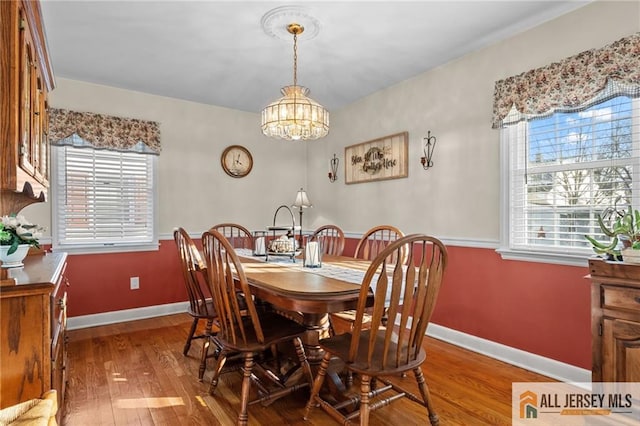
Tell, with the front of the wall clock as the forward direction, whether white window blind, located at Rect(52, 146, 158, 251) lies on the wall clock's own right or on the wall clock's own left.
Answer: on the wall clock's own right

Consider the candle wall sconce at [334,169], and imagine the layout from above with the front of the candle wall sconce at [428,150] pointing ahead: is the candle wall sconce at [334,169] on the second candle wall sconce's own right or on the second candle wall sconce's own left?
on the second candle wall sconce's own right

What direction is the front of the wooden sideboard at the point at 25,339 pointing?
to the viewer's right

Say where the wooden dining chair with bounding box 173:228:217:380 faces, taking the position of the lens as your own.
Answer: facing away from the viewer and to the right of the viewer

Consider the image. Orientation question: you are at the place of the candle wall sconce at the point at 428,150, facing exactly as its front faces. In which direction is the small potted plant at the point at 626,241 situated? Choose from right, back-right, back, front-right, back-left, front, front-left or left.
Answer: left

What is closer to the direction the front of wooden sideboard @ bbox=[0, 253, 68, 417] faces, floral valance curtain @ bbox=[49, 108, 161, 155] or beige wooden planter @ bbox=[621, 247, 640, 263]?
the beige wooden planter

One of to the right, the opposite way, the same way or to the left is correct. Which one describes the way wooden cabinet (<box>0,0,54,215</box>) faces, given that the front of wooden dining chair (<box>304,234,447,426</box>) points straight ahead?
to the right

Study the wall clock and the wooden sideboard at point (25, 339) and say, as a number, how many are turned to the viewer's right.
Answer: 1

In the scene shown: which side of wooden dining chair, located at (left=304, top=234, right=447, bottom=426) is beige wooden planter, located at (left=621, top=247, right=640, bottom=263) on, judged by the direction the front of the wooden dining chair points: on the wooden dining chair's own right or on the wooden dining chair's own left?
on the wooden dining chair's own right

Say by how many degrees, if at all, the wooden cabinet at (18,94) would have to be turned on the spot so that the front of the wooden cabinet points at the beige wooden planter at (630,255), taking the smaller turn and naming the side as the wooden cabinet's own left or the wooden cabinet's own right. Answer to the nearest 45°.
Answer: approximately 45° to the wooden cabinet's own right

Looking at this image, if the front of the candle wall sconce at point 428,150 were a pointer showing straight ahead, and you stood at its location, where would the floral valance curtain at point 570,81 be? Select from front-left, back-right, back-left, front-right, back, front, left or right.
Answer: left

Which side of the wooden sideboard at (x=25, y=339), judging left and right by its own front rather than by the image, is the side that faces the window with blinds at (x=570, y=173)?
front

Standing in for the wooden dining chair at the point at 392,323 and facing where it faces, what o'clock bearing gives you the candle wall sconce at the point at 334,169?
The candle wall sconce is roughly at 1 o'clock from the wooden dining chair.

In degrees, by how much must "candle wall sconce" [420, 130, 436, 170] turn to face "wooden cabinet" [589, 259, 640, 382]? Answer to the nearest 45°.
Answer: approximately 90° to its left

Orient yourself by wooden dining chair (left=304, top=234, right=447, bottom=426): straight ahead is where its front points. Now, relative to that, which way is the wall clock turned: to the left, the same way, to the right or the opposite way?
the opposite way

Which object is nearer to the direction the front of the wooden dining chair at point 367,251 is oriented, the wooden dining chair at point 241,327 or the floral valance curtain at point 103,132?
the wooden dining chair
